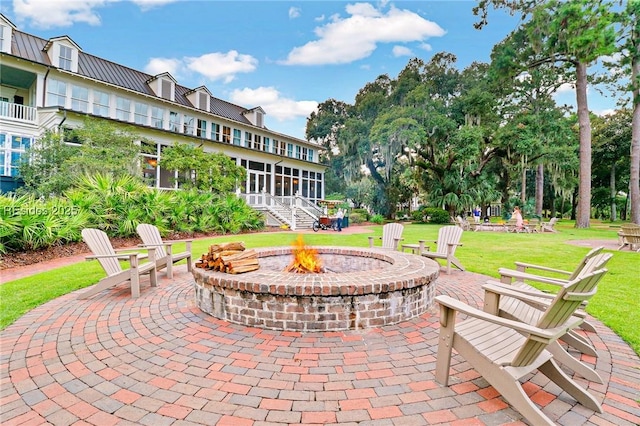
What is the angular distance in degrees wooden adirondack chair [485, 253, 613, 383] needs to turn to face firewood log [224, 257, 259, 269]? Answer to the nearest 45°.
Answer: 0° — it already faces it

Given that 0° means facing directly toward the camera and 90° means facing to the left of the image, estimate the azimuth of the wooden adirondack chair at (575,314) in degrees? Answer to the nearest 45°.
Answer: approximately 90°

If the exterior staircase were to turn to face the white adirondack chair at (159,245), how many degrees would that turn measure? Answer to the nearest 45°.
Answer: approximately 45° to its right

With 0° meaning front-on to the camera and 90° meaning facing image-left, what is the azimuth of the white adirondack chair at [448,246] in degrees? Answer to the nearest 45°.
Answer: approximately 45°

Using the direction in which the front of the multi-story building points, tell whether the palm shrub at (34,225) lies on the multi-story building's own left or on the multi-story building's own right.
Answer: on the multi-story building's own right

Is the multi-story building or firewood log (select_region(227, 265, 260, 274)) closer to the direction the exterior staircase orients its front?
the firewood log

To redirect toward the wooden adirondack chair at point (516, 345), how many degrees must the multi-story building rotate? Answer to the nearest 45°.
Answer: approximately 45° to its right

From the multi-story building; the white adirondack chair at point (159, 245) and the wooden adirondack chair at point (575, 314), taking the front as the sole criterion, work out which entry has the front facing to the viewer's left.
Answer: the wooden adirondack chair

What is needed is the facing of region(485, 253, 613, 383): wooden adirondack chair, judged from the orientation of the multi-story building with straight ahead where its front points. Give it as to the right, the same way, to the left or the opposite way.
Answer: the opposite way

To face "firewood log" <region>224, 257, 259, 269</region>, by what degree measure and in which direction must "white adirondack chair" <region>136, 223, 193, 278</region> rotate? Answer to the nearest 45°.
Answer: approximately 45° to its right

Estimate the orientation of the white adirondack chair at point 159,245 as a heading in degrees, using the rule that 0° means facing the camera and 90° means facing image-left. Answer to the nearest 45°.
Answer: approximately 315°

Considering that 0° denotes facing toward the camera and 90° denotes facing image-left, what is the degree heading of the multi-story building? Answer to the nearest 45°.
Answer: approximately 315°
